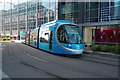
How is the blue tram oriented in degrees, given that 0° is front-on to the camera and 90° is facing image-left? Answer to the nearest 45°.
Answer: approximately 315°
